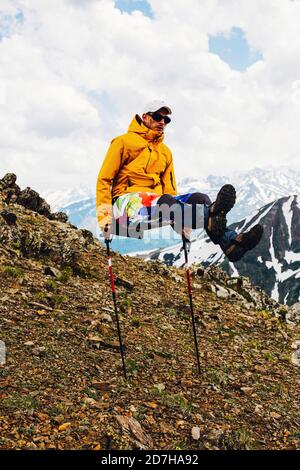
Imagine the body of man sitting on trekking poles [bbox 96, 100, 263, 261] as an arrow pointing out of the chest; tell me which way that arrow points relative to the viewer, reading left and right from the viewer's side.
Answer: facing the viewer and to the right of the viewer
